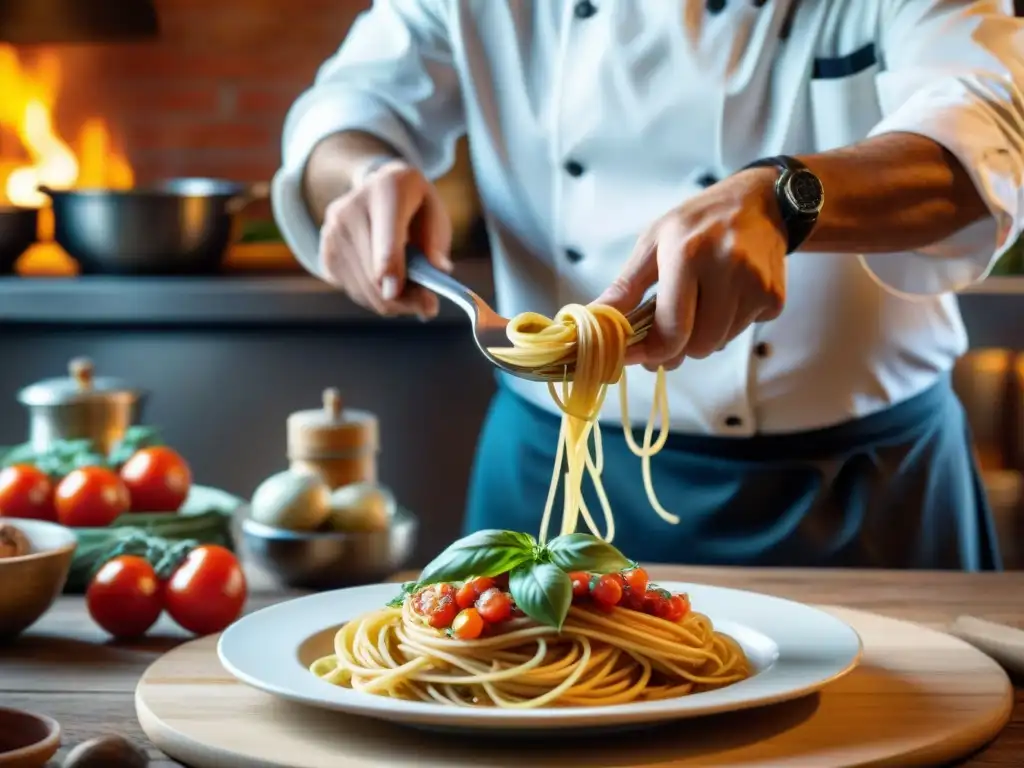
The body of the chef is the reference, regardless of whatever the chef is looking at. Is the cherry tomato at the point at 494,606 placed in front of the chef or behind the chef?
in front

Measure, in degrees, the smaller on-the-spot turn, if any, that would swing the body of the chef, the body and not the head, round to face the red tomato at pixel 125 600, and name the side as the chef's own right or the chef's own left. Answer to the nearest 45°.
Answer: approximately 45° to the chef's own right

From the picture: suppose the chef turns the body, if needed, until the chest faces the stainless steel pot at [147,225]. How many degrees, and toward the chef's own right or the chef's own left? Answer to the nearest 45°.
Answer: approximately 135° to the chef's own right

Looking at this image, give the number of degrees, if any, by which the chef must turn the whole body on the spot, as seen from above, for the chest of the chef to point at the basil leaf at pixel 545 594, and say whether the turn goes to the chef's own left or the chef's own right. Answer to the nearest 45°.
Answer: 0° — they already face it

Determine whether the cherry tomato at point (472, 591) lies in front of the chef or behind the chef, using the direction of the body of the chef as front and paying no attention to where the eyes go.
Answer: in front

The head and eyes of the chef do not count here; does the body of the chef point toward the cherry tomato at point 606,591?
yes

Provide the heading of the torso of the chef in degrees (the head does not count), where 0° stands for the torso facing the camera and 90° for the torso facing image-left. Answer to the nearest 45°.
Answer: approximately 0°
